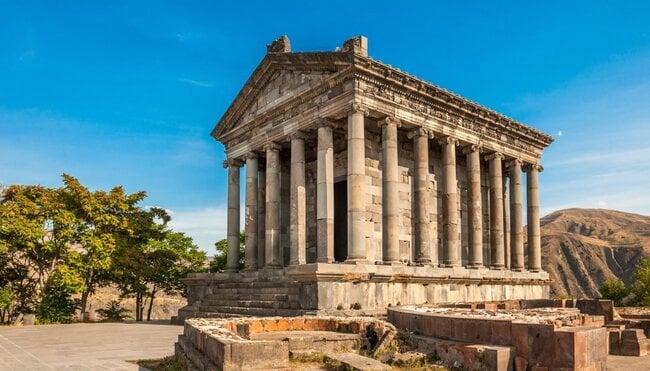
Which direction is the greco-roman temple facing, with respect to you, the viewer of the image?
facing the viewer and to the left of the viewer

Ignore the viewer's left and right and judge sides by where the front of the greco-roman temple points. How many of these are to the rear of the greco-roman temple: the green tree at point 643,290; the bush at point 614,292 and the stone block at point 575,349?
2

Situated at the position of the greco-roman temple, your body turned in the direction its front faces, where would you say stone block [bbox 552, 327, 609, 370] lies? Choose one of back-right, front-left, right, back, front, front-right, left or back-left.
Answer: front-left

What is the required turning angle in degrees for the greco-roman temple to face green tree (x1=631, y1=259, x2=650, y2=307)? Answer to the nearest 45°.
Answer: approximately 180°

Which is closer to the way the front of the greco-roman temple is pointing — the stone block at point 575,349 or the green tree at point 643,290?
the stone block

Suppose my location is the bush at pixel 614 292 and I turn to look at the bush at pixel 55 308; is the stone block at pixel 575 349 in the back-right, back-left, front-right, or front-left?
front-left

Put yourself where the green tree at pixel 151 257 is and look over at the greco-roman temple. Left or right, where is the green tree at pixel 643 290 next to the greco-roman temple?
left

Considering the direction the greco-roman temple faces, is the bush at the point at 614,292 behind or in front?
behind

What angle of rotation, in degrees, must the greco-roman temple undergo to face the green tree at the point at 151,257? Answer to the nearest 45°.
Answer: approximately 90° to its right

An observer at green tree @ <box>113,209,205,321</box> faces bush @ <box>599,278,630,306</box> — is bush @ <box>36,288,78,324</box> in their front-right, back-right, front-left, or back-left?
back-right
